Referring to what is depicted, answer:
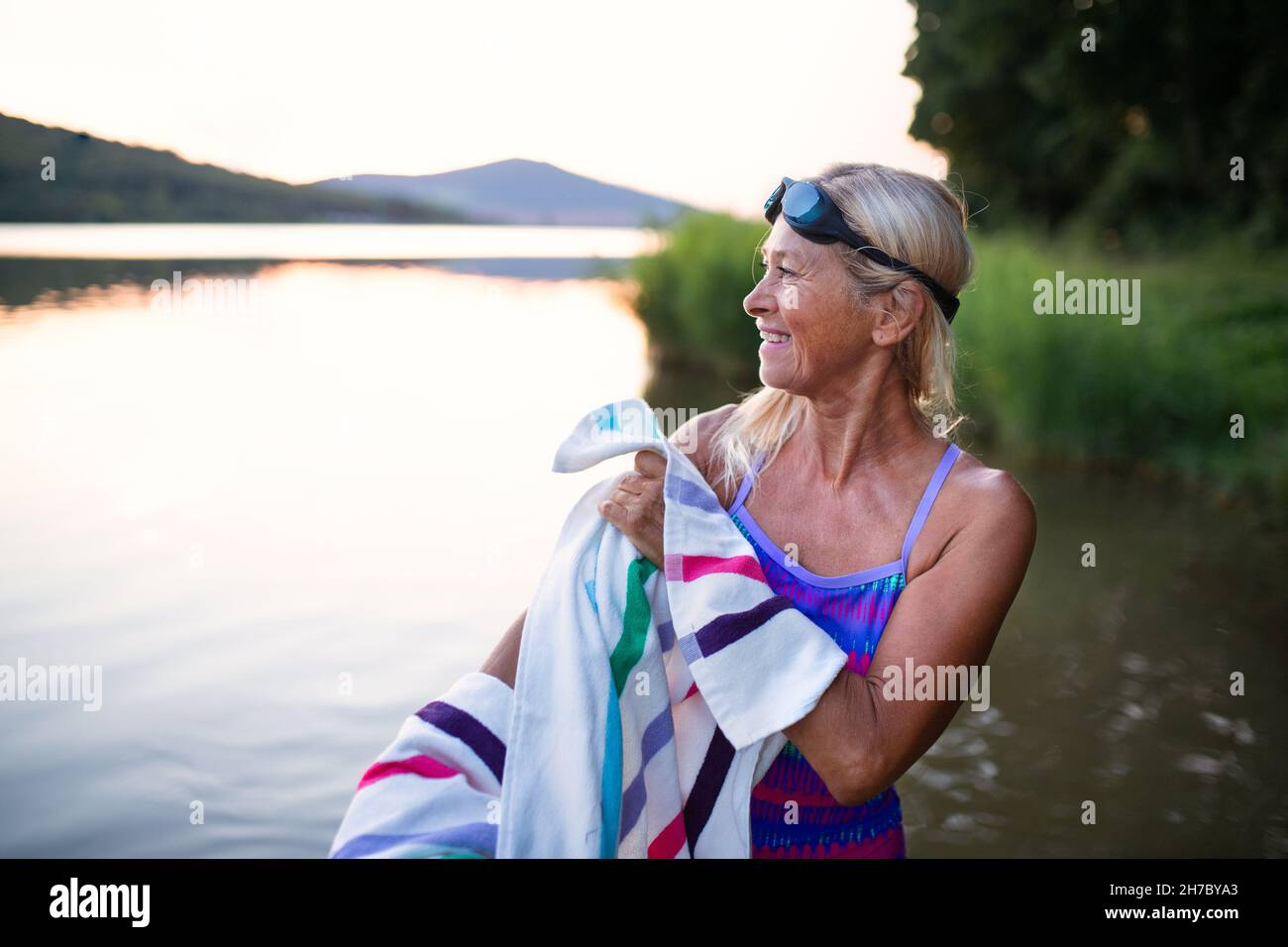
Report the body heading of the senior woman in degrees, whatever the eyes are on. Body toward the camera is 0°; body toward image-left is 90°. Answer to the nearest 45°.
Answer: approximately 45°
